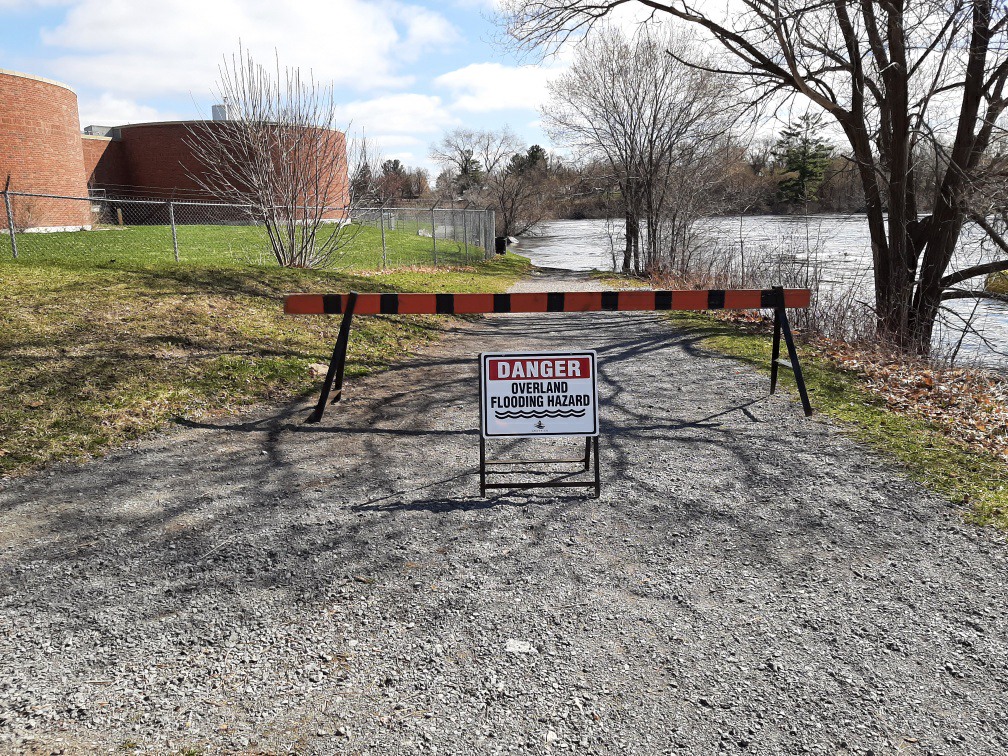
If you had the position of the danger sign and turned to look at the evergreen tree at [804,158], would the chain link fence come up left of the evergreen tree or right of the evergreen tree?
left

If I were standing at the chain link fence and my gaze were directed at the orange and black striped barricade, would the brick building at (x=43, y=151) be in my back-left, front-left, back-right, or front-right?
back-right

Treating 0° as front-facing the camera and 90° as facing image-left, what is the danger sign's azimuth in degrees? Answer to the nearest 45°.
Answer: approximately 0°

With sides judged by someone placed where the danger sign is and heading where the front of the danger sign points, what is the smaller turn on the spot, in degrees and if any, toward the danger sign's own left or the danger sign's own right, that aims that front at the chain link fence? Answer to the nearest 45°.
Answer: approximately 135° to the danger sign's own right

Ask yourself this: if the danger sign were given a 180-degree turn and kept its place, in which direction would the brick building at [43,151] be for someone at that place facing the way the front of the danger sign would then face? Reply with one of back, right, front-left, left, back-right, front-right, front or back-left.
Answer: front-left

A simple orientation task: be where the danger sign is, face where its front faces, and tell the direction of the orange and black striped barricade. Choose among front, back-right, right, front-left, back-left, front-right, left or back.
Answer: back

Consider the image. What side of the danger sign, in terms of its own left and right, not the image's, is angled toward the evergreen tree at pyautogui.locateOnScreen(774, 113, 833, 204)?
back
